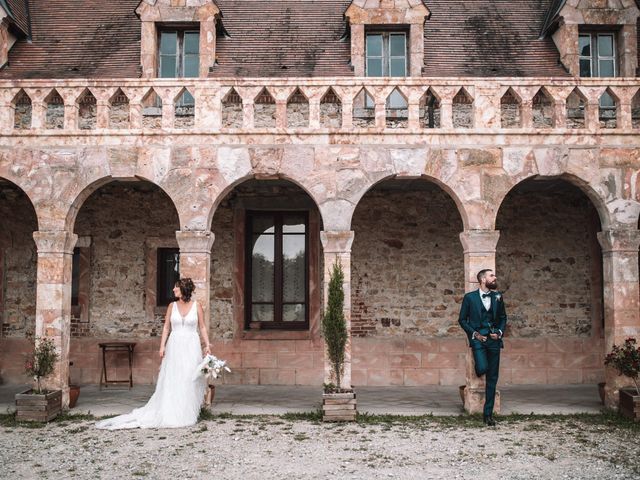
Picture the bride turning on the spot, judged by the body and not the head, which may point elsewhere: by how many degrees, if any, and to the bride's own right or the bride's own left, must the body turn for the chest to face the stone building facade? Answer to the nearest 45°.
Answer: approximately 135° to the bride's own left

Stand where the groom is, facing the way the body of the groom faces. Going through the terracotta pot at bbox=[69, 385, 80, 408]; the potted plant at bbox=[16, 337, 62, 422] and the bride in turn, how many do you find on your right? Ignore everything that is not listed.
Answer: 3

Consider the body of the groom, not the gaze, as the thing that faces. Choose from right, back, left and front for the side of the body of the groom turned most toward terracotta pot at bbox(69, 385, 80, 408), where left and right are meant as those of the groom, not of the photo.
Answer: right

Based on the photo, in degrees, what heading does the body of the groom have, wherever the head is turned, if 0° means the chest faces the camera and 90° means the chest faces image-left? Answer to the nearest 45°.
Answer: approximately 0°

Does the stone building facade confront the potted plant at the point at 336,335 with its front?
yes

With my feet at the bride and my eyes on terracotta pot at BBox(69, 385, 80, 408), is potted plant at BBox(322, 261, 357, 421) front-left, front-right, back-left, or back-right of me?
back-right

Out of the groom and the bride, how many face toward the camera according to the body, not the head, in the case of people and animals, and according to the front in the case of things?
2

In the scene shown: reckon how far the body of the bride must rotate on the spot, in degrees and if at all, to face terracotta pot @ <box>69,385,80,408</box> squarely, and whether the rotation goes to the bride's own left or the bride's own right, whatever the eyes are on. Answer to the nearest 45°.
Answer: approximately 135° to the bride's own right

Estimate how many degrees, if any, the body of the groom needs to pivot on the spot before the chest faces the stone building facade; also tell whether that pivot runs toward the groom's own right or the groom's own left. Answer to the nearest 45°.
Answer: approximately 135° to the groom's own right

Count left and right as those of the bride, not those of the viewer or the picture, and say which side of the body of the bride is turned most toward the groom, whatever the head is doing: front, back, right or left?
left

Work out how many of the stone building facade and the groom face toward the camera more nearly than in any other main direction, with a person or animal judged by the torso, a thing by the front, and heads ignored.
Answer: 2
